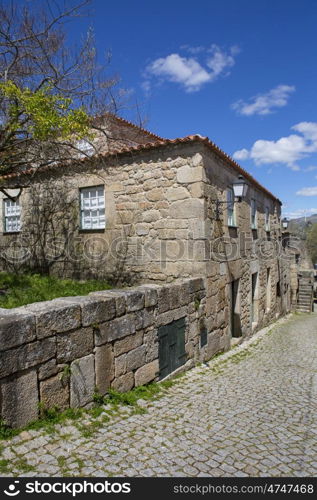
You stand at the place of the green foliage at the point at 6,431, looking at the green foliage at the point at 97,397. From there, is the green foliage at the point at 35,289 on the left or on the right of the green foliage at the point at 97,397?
left

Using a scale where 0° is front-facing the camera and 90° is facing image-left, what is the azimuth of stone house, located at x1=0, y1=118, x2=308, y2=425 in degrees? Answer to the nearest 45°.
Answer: approximately 315°

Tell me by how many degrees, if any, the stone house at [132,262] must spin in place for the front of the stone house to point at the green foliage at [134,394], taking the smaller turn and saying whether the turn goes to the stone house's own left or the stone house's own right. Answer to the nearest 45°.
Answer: approximately 45° to the stone house's own right
